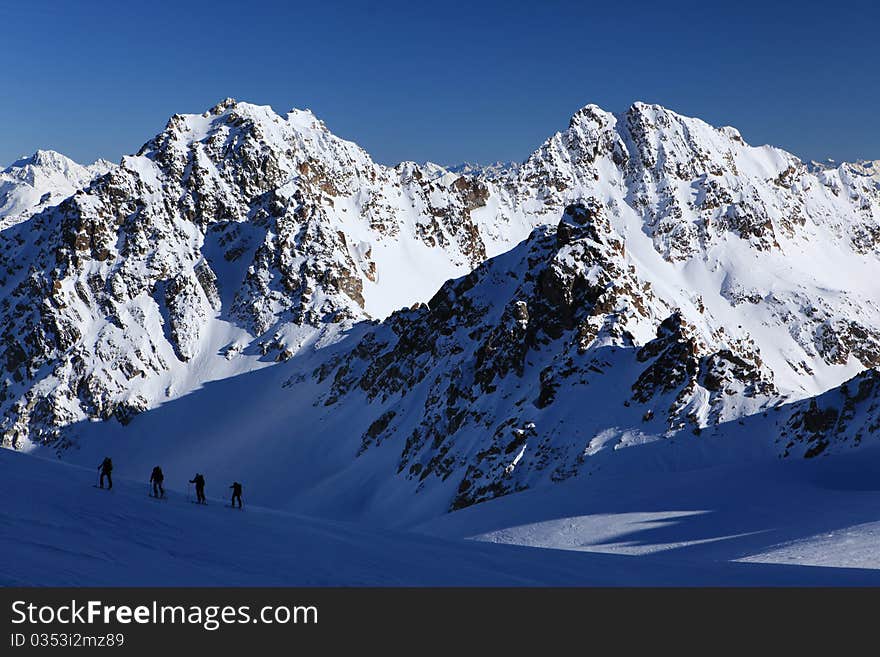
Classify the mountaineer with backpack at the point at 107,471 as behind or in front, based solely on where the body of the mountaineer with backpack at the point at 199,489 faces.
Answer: in front

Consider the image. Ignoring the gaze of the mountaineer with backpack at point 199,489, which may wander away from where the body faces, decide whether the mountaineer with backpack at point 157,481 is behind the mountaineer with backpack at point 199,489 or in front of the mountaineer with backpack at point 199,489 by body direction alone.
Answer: in front

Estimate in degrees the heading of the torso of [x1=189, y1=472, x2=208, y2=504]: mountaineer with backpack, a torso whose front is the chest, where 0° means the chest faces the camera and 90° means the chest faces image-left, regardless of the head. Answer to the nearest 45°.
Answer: approximately 90°
